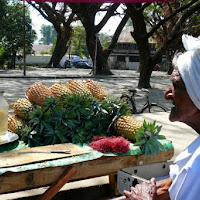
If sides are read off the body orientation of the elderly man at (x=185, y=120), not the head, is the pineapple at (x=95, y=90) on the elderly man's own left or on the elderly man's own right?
on the elderly man's own right

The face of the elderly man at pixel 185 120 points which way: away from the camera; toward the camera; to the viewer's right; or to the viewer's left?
to the viewer's left

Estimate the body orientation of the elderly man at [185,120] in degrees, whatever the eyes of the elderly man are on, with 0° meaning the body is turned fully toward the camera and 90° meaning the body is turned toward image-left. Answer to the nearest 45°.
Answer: approximately 90°

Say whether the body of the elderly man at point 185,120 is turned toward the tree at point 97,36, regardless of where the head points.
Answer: no

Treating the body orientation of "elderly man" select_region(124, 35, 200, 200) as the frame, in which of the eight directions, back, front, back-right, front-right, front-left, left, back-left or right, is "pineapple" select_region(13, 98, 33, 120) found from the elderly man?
front-right

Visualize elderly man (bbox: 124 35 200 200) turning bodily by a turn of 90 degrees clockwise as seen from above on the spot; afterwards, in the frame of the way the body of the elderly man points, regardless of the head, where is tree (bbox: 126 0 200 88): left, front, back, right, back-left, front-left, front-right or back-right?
front

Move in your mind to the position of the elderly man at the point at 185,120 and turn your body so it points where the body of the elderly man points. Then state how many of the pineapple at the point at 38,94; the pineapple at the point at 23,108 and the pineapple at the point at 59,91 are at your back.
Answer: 0

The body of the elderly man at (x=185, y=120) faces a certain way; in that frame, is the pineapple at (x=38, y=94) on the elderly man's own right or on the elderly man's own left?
on the elderly man's own right

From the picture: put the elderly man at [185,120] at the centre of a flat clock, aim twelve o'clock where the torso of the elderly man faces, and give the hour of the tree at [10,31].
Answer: The tree is roughly at 2 o'clock from the elderly man.

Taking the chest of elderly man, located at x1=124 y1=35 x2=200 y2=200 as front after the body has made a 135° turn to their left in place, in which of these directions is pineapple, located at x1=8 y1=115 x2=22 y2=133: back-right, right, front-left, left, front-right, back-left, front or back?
back

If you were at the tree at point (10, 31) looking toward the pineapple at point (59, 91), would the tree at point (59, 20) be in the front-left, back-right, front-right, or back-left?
front-left
